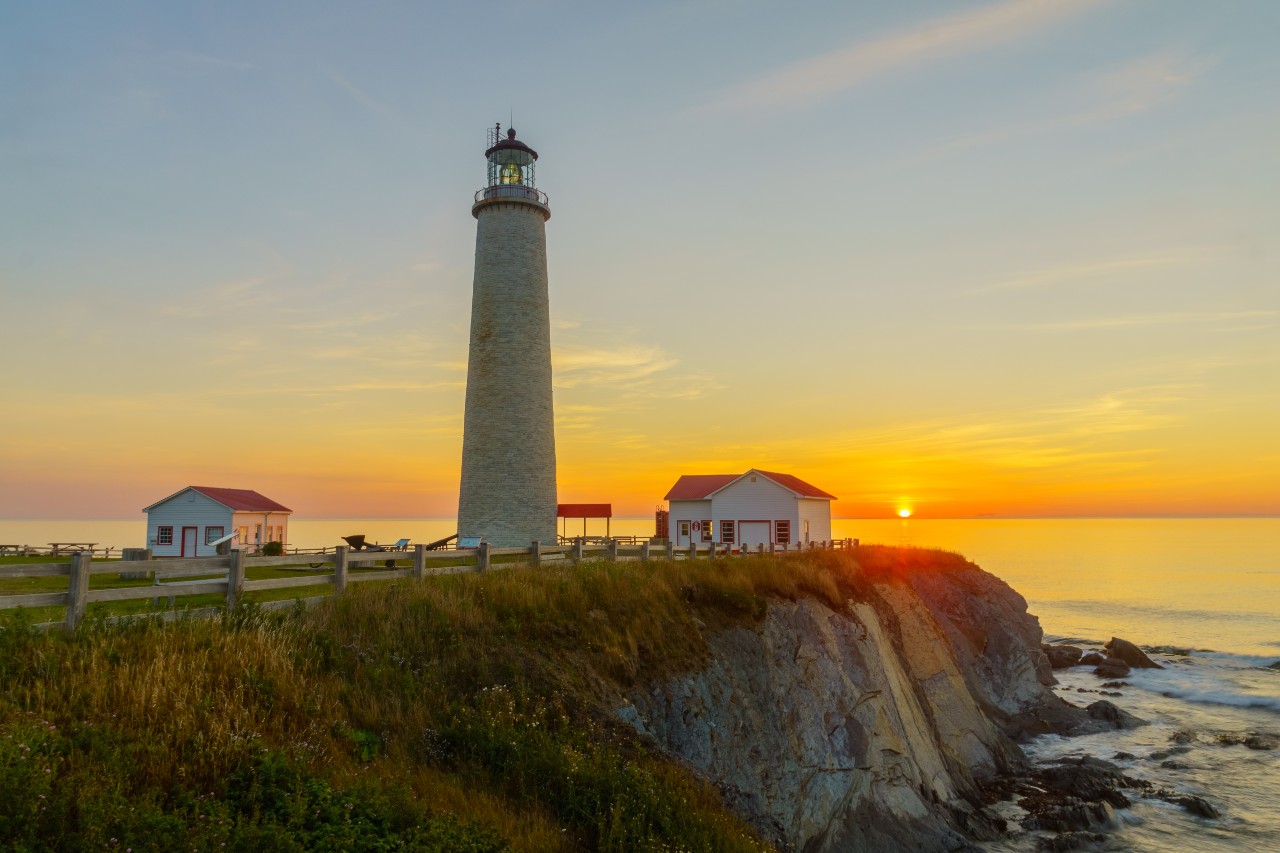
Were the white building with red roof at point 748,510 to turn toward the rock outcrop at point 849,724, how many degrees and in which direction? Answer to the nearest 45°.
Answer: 0° — it already faces it

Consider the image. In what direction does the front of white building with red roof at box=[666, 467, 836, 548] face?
toward the camera

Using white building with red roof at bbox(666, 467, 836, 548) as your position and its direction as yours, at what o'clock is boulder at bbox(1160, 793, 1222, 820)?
The boulder is roughly at 11 o'clock from the white building with red roof.

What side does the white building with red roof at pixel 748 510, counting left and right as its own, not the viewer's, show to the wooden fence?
front

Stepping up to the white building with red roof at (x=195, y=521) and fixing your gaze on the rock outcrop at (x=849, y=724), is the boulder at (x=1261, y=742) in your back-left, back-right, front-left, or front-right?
front-left

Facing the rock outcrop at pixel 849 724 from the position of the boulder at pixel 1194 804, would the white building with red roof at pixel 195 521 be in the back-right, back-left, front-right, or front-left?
front-right

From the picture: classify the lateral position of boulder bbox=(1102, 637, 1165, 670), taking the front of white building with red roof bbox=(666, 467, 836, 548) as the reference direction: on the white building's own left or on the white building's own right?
on the white building's own left

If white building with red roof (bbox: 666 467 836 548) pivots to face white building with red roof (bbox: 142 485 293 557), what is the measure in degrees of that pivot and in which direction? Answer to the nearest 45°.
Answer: approximately 90° to its right

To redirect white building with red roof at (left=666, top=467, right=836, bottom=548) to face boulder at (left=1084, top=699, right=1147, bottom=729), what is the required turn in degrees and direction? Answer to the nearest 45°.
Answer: approximately 45° to its left

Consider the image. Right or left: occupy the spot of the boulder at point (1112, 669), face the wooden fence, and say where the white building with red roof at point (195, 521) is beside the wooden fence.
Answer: right
